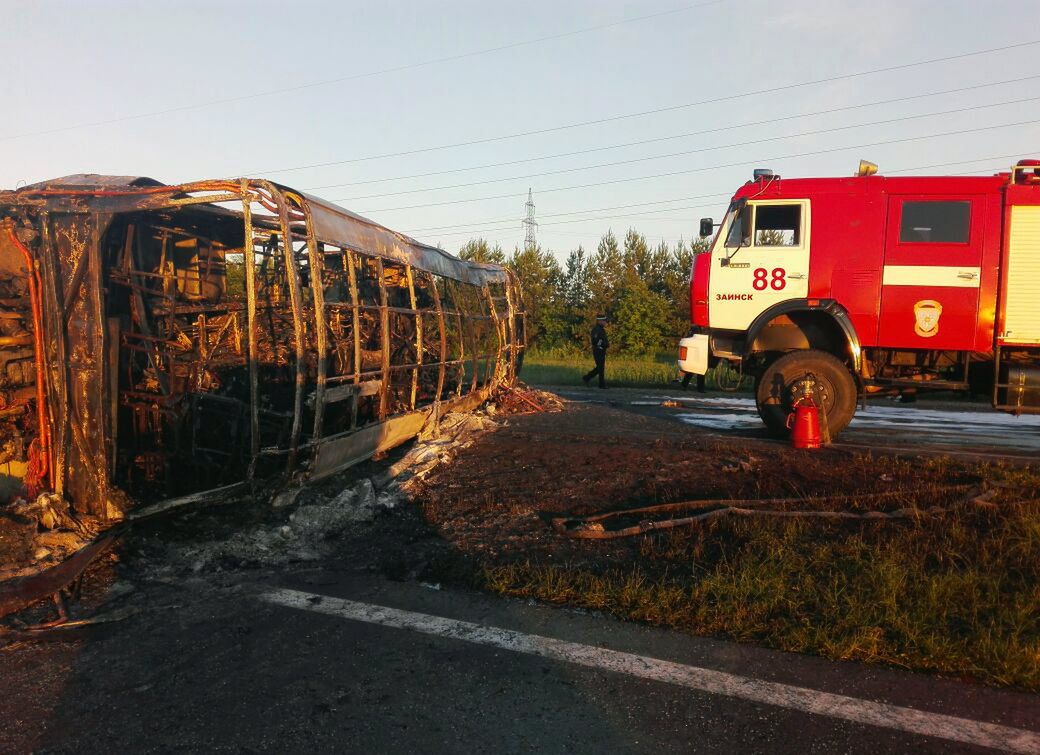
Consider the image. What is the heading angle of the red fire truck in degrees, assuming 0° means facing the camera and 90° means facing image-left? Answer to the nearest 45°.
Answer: approximately 90°

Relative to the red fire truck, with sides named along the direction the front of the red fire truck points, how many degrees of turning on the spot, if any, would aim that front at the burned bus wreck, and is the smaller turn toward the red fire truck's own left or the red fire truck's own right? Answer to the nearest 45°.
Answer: approximately 45° to the red fire truck's own left
